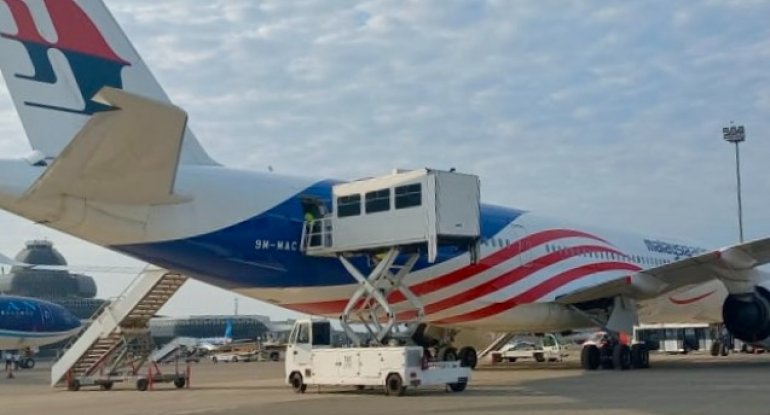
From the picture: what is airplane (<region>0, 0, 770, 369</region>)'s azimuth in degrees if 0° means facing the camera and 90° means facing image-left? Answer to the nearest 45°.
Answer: approximately 225°

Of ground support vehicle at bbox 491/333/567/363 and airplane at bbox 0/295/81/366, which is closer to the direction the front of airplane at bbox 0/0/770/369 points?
the ground support vehicle

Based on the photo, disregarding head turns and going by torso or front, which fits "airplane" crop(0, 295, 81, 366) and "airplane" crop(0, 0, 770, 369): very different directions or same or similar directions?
same or similar directions

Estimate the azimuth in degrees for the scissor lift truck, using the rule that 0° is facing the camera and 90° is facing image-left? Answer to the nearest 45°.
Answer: approximately 135°

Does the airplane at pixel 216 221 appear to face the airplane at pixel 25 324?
no

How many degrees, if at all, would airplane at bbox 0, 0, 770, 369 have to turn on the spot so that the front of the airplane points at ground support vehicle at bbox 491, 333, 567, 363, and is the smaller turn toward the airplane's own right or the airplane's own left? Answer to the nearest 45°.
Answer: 0° — it already faces it

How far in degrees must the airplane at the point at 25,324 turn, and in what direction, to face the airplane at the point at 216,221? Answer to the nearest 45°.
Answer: approximately 90° to its right

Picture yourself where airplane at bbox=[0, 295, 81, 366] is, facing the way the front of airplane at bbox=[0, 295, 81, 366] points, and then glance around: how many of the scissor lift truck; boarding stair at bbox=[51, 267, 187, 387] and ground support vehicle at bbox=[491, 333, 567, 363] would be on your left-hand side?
0

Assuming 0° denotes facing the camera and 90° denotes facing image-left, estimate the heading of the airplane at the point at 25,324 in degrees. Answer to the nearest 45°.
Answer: approximately 270°

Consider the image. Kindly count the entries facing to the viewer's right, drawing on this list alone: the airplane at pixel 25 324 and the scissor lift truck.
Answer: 1

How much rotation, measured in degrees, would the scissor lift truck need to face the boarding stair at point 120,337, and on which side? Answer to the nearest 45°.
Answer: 0° — it already faces it

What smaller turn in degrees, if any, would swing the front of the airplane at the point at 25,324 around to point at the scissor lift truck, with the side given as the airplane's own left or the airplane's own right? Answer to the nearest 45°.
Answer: approximately 90° to the airplane's own right
